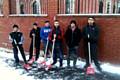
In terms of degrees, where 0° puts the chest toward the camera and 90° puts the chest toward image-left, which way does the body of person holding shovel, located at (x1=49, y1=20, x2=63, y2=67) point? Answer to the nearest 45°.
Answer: approximately 0°

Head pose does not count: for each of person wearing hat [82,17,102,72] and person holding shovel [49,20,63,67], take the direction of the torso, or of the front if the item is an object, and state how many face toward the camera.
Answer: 2

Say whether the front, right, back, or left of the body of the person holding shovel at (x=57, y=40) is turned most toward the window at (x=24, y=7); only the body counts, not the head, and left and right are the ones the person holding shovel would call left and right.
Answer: right

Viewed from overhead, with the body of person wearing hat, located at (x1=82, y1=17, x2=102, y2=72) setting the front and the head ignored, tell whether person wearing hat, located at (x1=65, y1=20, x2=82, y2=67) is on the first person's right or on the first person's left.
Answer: on the first person's right

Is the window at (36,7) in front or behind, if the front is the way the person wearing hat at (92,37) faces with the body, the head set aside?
behind

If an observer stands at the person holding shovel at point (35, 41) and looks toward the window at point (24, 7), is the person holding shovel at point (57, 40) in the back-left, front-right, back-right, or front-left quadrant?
back-right

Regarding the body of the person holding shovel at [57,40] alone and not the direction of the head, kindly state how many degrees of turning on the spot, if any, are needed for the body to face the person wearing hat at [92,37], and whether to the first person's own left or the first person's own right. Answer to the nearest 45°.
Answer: approximately 45° to the first person's own left

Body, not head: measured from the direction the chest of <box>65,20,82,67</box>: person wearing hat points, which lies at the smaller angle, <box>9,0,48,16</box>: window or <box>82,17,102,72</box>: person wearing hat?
the person wearing hat

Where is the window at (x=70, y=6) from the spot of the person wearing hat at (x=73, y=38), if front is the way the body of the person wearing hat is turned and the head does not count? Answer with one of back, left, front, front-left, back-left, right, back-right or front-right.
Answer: back

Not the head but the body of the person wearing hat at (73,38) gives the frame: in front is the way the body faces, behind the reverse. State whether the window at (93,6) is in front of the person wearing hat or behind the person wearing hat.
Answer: behind

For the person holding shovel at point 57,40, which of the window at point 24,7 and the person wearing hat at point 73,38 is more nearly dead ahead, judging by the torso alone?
the person wearing hat
